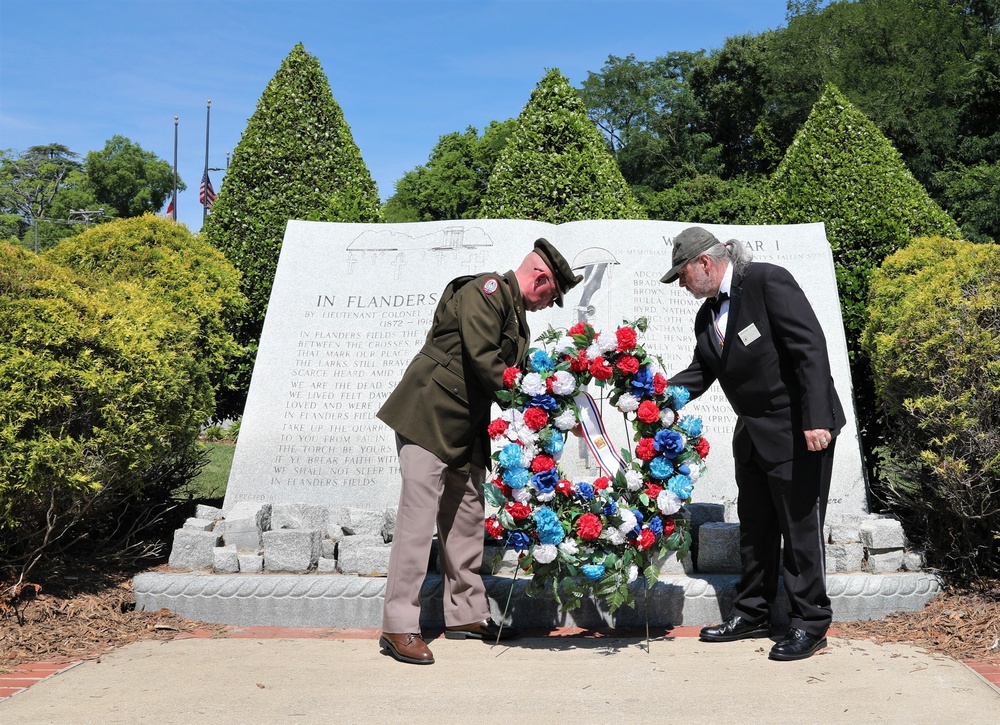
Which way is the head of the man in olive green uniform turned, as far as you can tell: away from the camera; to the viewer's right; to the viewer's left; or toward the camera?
to the viewer's right

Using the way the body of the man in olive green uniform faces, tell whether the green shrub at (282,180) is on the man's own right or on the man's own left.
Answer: on the man's own left

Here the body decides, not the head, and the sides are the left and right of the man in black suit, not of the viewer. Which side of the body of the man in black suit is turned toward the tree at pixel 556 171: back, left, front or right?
right

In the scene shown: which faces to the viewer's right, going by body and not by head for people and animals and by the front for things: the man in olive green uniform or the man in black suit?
the man in olive green uniform

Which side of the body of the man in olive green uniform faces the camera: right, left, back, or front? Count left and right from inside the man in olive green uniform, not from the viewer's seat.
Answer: right

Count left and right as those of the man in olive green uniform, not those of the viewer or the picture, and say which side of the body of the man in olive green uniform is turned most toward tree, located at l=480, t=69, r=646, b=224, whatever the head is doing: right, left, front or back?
left

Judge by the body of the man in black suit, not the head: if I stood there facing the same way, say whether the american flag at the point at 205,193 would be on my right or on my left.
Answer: on my right

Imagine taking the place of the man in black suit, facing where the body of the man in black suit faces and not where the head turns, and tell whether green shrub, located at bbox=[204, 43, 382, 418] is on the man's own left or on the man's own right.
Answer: on the man's own right

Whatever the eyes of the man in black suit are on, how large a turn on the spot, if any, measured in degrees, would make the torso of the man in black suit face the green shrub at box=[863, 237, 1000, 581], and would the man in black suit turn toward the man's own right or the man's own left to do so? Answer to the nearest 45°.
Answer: approximately 180°

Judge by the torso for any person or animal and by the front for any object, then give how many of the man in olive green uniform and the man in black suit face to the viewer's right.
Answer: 1

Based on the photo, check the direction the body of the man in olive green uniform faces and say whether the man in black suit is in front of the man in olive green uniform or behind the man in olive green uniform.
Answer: in front

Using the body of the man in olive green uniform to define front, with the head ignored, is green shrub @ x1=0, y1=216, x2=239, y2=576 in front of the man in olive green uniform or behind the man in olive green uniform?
behind

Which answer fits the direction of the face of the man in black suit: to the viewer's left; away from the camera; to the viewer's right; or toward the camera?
to the viewer's left

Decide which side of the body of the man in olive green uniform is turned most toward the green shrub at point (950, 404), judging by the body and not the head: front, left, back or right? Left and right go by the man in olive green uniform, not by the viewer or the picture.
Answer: front
